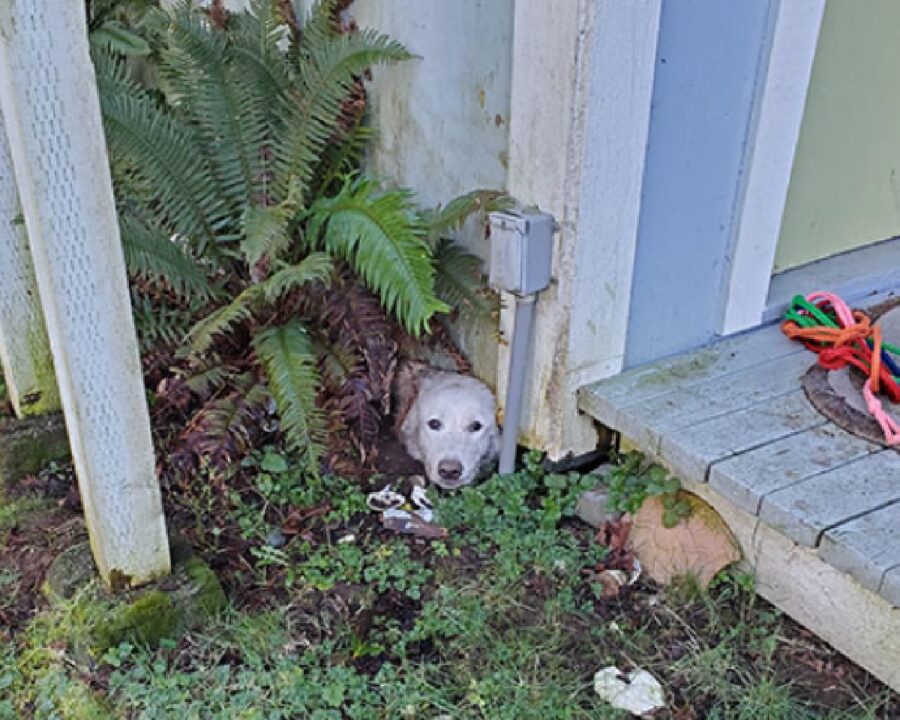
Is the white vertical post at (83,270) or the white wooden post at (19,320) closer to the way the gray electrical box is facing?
the white vertical post

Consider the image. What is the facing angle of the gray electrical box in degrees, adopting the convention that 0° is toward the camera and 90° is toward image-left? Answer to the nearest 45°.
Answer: approximately 45°

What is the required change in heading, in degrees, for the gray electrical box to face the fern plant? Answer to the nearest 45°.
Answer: approximately 45° to its right

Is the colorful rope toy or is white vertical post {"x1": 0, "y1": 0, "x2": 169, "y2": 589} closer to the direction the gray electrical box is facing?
the white vertical post

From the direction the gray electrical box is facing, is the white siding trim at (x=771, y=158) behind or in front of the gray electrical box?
behind
